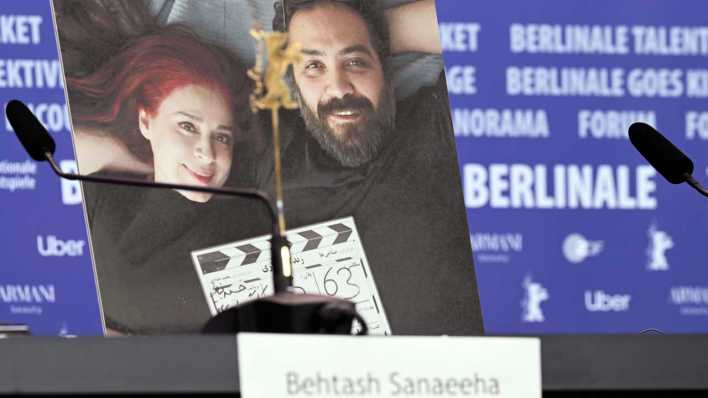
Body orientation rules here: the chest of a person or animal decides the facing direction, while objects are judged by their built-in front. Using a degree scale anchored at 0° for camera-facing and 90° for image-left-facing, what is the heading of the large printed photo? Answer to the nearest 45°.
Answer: approximately 0°

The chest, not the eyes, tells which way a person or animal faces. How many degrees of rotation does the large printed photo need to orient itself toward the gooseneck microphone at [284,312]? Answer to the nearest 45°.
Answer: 0° — it already faces it

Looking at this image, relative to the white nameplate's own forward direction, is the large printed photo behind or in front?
behind

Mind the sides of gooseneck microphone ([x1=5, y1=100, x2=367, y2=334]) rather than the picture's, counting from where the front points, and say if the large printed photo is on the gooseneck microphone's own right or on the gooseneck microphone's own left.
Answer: on the gooseneck microphone's own right
